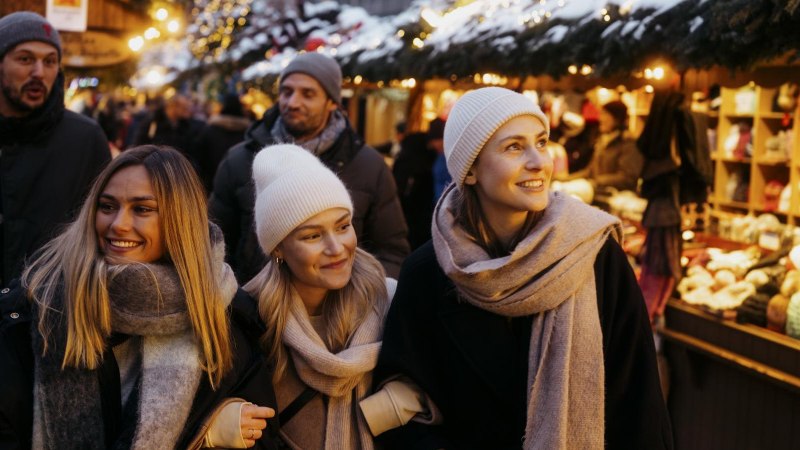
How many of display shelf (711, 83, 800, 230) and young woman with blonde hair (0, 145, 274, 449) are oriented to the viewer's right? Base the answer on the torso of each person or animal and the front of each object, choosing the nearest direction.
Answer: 0

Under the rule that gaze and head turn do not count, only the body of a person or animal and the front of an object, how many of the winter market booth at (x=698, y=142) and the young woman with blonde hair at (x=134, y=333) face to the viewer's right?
0

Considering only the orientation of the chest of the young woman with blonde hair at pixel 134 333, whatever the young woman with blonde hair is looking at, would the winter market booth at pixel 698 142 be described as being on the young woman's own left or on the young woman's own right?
on the young woman's own left

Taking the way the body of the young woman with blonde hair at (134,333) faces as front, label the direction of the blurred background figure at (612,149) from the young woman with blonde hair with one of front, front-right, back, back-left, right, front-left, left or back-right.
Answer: back-left

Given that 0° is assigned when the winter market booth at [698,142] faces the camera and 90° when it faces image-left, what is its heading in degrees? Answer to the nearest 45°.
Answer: approximately 45°

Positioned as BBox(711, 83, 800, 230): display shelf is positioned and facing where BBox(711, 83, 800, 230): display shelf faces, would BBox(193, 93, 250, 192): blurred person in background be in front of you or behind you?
in front

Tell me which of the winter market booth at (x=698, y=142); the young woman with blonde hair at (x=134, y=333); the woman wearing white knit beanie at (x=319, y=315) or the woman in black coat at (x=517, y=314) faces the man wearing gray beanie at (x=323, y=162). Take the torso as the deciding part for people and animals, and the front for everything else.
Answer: the winter market booth

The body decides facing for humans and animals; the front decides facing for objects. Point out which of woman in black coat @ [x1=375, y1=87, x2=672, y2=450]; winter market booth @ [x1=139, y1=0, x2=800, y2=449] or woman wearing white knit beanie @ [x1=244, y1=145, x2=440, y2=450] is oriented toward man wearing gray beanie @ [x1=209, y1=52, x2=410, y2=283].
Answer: the winter market booth

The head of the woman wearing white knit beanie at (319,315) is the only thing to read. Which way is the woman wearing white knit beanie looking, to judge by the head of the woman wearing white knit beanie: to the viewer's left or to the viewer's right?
to the viewer's right

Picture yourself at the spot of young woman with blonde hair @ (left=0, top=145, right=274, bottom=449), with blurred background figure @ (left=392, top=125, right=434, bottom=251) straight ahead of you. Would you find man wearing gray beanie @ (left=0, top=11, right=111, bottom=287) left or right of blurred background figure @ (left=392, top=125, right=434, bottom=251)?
left

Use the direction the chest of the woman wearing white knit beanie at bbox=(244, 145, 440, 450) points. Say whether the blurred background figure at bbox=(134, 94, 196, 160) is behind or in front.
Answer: behind

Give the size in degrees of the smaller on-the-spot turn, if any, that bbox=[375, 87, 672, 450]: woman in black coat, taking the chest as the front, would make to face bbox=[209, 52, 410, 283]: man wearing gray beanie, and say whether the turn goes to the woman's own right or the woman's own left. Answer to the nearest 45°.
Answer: approximately 180°

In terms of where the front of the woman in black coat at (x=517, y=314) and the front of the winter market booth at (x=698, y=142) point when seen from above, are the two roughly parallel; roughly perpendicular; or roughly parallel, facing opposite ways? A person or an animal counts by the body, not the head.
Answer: roughly perpendicular

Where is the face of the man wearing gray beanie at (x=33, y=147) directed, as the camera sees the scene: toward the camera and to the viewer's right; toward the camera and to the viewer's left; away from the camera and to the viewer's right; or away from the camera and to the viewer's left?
toward the camera and to the viewer's right
